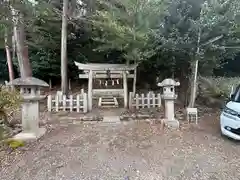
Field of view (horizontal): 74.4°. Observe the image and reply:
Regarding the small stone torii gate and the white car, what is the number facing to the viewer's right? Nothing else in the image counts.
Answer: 0

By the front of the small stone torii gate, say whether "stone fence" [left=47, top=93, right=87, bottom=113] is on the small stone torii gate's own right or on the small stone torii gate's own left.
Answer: on the small stone torii gate's own right

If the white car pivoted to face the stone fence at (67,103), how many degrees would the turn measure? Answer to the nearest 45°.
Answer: approximately 45° to its right

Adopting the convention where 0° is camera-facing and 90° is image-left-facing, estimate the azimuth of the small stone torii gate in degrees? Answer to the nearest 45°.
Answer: approximately 0°

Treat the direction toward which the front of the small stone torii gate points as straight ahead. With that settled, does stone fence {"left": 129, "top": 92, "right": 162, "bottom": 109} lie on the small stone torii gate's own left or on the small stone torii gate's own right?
on the small stone torii gate's own left

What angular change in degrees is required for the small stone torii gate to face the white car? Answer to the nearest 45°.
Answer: approximately 45° to its left

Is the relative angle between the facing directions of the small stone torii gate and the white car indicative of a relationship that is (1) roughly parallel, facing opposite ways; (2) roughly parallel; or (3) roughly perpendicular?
roughly perpendicular

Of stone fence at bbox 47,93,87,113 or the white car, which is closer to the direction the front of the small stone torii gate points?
the white car

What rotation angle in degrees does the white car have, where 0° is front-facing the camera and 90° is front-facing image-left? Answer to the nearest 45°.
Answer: approximately 45°
